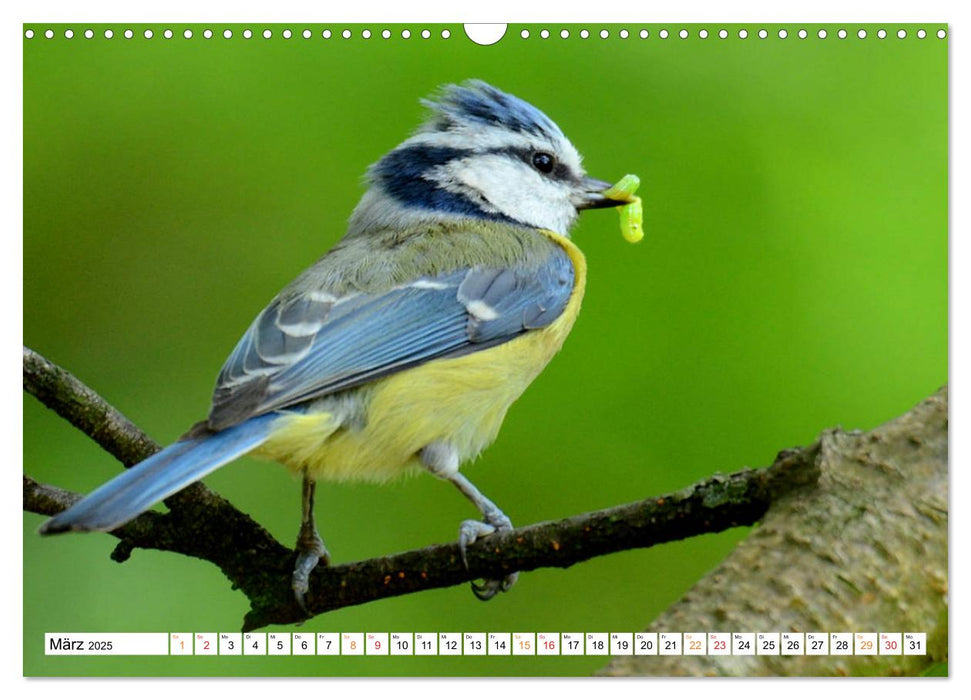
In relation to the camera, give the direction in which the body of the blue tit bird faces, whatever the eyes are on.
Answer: to the viewer's right
